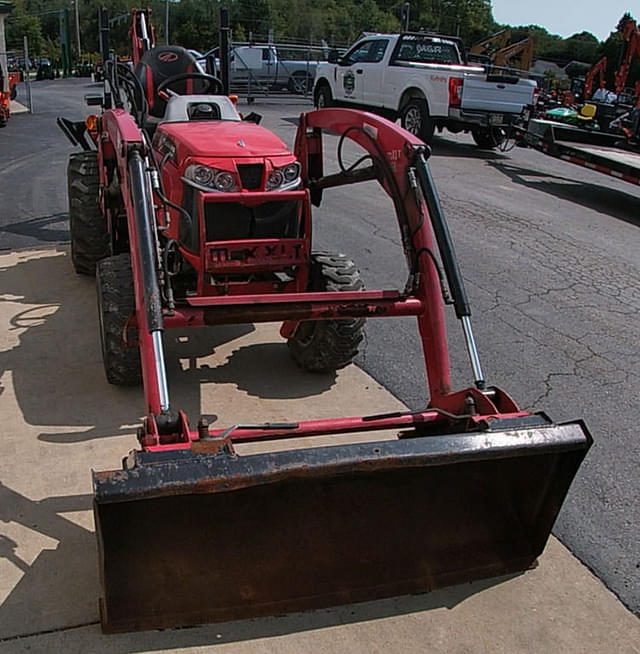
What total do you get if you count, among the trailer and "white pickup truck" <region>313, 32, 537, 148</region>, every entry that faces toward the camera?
0

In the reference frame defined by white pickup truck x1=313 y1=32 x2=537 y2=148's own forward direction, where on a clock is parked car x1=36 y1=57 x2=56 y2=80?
The parked car is roughly at 12 o'clock from the white pickup truck.

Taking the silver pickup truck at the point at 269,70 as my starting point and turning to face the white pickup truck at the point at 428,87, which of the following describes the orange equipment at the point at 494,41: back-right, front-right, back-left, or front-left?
front-left

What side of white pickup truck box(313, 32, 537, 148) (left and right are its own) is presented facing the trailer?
back

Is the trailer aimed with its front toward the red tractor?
no

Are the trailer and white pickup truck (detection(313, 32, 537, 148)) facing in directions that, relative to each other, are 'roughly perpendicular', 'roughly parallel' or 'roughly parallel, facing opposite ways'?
roughly parallel

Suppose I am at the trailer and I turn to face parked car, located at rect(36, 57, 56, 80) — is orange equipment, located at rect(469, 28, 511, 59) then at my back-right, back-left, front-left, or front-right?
front-right

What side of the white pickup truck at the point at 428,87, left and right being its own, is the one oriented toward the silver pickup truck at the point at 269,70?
front

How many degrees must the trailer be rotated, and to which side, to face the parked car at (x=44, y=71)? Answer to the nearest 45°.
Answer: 0° — it already faces it

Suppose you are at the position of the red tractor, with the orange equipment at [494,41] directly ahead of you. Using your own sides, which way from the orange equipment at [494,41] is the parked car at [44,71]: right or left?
left

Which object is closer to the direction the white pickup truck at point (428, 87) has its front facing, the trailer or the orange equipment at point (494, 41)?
the orange equipment

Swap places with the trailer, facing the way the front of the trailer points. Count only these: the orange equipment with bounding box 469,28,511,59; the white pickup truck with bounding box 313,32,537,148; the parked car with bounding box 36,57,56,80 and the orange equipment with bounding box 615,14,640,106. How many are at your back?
0

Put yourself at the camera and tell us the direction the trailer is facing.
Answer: facing away from the viewer and to the left of the viewer

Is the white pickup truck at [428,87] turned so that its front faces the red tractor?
no

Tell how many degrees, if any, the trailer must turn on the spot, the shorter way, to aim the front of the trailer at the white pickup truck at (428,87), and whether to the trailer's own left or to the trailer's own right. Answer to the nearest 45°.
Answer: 0° — it already faces it

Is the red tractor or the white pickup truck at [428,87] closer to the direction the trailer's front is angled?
the white pickup truck

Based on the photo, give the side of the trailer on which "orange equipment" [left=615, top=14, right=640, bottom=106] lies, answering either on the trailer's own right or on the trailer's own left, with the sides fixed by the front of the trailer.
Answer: on the trailer's own right

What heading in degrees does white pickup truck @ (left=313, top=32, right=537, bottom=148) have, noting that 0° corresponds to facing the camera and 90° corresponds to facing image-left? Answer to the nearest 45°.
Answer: approximately 135°

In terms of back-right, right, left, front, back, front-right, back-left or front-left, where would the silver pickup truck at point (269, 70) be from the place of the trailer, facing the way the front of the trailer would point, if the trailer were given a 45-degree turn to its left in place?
front-right
